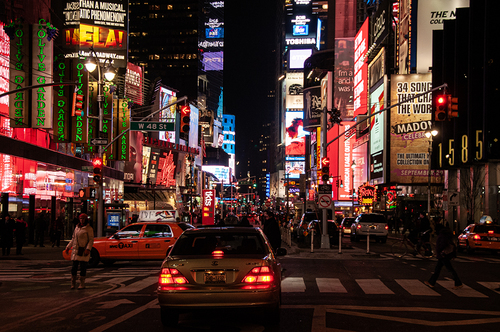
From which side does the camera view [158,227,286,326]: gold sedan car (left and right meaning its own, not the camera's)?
back

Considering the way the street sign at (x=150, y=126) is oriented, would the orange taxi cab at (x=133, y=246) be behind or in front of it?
in front

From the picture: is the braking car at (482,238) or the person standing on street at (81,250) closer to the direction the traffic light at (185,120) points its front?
the person standing on street

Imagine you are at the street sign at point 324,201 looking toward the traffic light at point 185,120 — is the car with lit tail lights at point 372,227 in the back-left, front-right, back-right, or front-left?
back-right

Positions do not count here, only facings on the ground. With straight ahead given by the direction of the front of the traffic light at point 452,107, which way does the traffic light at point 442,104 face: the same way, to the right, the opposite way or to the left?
to the right

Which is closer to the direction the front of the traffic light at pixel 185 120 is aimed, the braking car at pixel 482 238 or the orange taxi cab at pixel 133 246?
the orange taxi cab

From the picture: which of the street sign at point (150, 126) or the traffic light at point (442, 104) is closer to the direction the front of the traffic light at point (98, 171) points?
the traffic light
